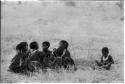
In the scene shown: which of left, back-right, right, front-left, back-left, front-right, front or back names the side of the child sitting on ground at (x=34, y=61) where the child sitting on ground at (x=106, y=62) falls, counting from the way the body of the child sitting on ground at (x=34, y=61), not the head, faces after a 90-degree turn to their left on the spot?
back

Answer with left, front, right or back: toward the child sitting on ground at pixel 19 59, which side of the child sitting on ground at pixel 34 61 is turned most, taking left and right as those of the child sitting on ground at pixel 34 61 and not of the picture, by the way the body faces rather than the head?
left

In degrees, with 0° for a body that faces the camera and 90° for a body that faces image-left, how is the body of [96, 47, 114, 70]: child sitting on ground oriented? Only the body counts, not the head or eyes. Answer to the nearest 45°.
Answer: approximately 45°

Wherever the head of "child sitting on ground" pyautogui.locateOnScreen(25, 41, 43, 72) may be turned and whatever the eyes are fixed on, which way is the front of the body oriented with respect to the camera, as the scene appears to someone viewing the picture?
away from the camera

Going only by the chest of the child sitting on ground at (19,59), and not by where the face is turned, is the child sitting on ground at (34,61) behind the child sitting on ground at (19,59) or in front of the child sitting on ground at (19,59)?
in front
